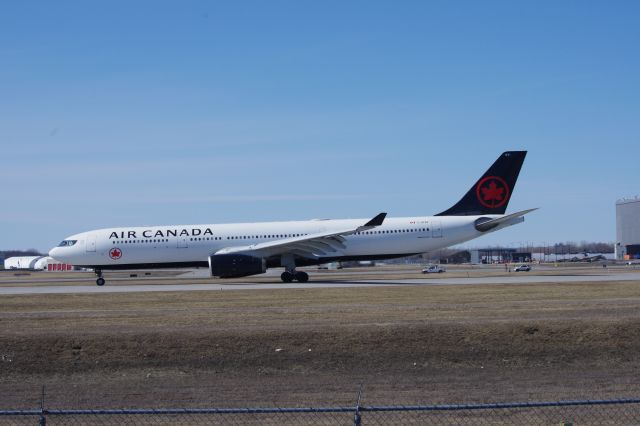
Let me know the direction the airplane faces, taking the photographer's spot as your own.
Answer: facing to the left of the viewer

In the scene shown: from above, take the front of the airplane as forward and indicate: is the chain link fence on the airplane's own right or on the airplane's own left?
on the airplane's own left
